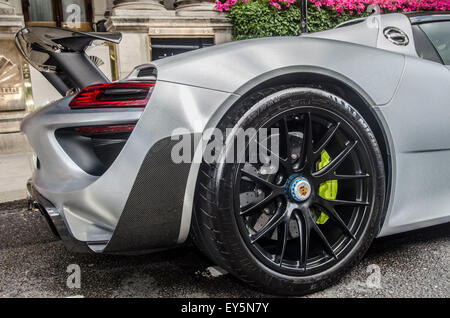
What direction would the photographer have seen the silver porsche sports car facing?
facing away from the viewer and to the right of the viewer
